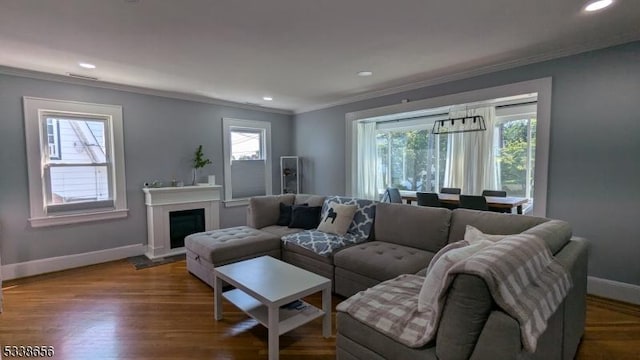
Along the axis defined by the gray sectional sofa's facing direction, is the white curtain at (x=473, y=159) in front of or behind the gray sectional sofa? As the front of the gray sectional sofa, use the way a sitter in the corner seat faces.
behind

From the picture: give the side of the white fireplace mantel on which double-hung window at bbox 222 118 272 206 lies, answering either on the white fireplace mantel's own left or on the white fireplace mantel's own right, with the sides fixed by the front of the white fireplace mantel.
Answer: on the white fireplace mantel's own left

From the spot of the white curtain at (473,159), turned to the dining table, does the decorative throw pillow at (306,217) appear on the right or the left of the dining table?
right

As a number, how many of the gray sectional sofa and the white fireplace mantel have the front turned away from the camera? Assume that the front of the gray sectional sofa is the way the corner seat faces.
0

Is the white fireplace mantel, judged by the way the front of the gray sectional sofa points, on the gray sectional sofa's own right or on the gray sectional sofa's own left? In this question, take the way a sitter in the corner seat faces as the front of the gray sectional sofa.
on the gray sectional sofa's own right

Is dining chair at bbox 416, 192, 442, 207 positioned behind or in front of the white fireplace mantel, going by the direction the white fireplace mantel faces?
in front

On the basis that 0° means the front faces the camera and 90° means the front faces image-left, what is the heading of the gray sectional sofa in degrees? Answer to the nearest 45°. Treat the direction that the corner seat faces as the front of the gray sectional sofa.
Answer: approximately 45°

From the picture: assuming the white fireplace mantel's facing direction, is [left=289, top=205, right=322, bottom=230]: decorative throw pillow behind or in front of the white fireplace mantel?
in front

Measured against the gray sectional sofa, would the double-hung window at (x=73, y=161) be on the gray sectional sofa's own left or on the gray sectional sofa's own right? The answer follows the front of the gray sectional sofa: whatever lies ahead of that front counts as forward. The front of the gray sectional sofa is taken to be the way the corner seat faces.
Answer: on the gray sectional sofa's own right
